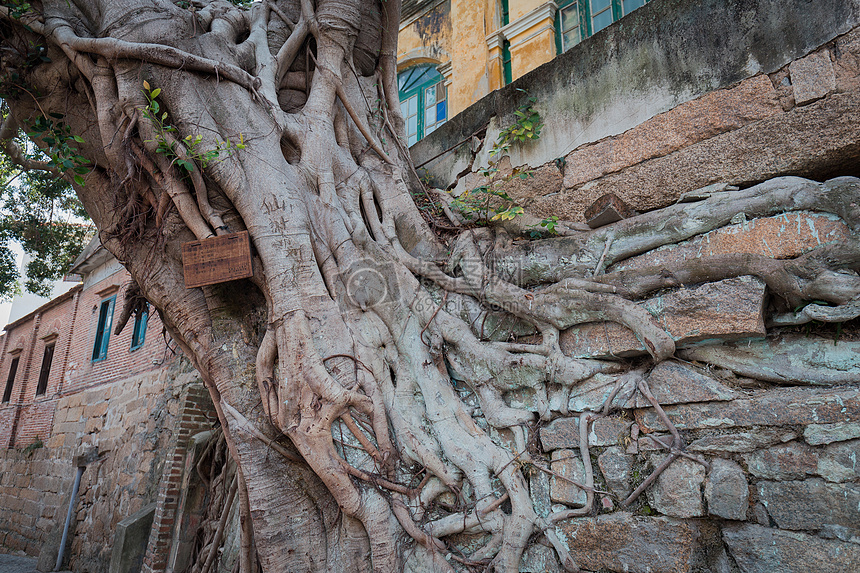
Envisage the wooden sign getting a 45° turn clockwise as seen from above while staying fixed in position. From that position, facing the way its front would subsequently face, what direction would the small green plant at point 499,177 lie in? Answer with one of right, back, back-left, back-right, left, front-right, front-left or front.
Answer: back-left

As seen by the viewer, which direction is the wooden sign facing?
toward the camera

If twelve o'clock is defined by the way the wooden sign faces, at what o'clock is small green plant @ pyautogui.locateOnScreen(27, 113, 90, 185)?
The small green plant is roughly at 4 o'clock from the wooden sign.
